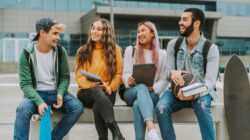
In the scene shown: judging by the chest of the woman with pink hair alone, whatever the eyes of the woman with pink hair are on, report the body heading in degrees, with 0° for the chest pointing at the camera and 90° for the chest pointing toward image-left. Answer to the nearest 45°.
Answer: approximately 0°

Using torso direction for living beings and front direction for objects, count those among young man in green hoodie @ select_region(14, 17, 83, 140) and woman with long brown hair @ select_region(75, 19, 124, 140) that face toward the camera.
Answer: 2

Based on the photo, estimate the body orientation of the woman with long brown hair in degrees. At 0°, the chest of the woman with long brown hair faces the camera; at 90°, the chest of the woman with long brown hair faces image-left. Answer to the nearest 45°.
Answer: approximately 0°

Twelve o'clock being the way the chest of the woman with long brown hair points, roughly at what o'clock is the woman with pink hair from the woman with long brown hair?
The woman with pink hair is roughly at 9 o'clock from the woman with long brown hair.
